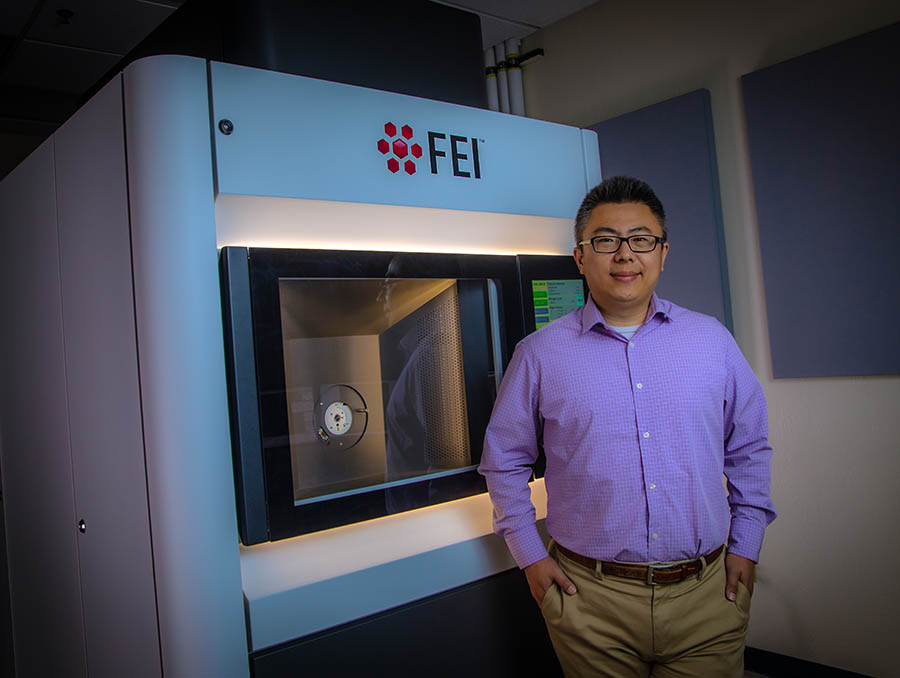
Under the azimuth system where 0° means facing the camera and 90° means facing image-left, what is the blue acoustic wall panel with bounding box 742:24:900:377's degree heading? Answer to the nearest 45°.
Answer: approximately 45°

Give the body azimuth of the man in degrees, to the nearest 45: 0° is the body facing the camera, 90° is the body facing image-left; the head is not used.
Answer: approximately 0°

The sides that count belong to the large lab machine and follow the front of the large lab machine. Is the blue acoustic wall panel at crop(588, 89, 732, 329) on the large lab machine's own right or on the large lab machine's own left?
on the large lab machine's own left

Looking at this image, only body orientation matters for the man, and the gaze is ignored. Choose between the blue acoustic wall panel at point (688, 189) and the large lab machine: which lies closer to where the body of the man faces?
the large lab machine

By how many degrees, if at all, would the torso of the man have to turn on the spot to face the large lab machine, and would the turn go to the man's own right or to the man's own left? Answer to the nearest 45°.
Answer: approximately 90° to the man's own right

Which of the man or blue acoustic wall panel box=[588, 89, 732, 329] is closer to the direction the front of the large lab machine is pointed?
the man
